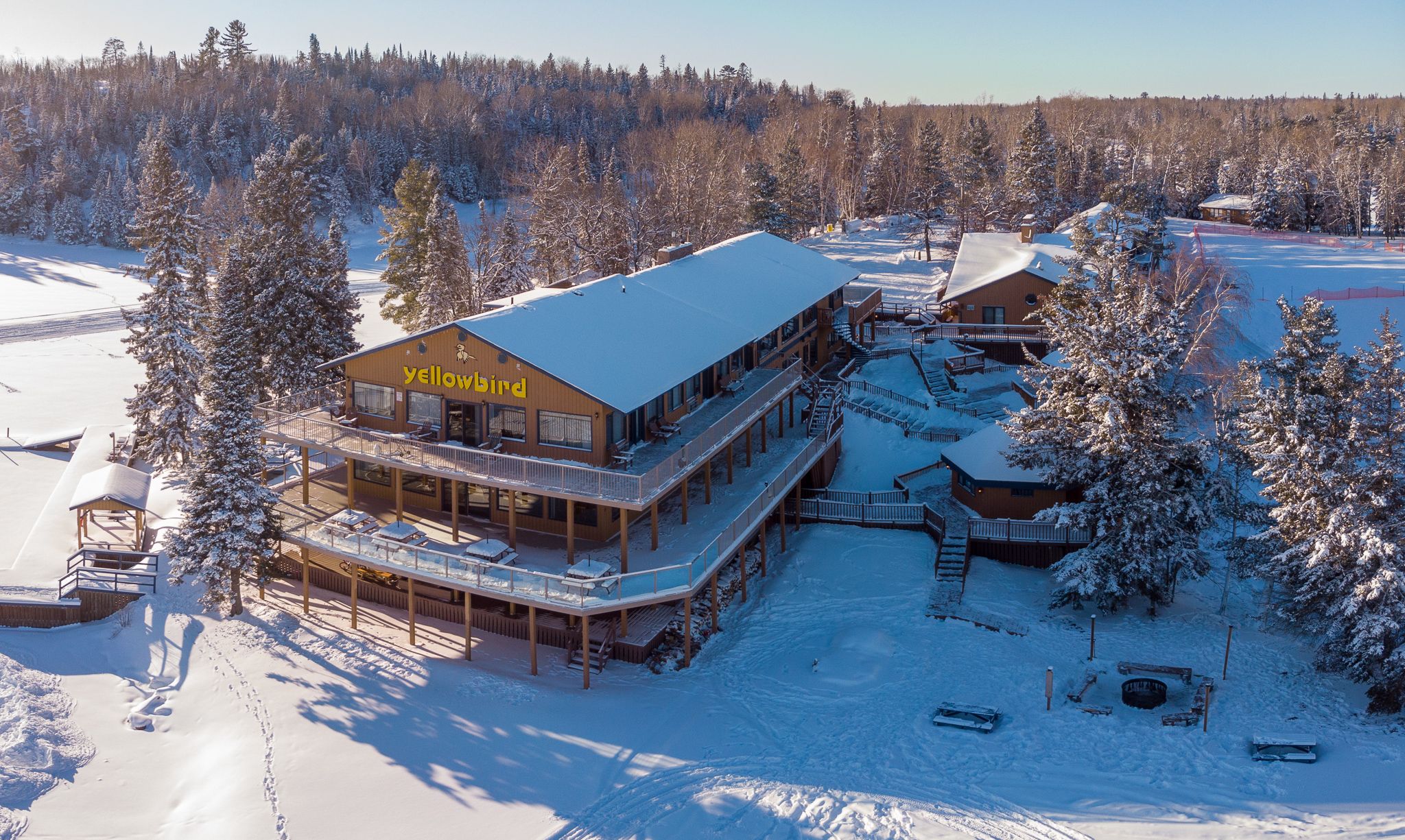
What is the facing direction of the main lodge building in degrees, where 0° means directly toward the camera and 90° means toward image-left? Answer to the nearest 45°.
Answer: approximately 45°

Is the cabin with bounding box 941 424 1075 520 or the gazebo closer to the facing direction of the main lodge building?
the gazebo

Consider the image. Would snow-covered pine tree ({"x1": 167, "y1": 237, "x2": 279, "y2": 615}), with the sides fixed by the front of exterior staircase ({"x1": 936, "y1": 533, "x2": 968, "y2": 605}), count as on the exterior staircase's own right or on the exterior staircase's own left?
on the exterior staircase's own right

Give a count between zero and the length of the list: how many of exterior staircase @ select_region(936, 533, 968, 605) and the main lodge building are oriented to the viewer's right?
0

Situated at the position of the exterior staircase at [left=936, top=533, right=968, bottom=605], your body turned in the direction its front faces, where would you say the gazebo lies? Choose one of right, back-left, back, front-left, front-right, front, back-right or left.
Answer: right

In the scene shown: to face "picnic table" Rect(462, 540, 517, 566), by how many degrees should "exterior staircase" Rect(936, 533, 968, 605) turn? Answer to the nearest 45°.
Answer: approximately 45° to its right

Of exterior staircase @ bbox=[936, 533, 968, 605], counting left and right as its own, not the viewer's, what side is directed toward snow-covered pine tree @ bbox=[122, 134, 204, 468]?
right

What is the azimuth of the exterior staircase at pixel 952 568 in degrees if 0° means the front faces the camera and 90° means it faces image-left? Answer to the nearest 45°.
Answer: approximately 0°

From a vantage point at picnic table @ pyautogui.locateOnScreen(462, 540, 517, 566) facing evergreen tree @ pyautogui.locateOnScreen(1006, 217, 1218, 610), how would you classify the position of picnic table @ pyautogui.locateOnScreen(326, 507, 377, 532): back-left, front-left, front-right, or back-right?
back-left

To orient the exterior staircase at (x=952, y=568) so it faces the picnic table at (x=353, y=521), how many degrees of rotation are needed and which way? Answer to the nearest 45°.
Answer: approximately 45° to its right
